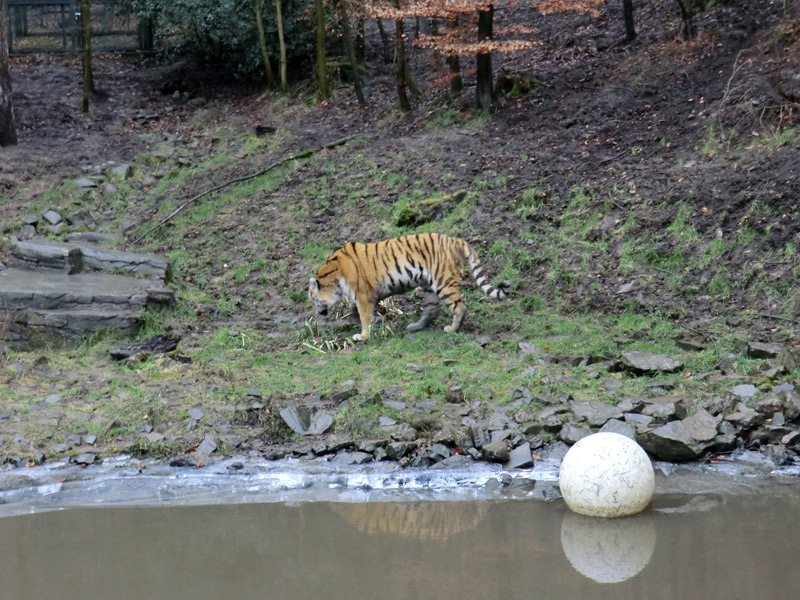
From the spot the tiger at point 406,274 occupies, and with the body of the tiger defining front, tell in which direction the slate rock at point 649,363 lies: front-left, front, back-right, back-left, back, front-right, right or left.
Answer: back-left

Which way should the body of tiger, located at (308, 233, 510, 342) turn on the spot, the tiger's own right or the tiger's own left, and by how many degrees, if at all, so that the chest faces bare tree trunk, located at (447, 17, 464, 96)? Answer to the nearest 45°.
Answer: approximately 90° to the tiger's own right

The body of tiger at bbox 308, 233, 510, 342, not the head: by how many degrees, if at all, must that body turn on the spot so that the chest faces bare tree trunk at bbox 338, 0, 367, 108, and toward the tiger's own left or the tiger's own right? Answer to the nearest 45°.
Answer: approximately 90° to the tiger's own right

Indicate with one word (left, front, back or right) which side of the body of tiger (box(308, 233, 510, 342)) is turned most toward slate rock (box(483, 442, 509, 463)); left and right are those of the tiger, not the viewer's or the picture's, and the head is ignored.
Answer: left

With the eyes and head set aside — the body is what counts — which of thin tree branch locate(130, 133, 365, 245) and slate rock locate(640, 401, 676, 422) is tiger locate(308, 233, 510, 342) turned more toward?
the thin tree branch

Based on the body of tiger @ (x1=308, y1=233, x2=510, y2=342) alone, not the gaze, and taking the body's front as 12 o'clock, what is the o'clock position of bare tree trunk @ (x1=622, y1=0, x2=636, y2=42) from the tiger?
The bare tree trunk is roughly at 4 o'clock from the tiger.

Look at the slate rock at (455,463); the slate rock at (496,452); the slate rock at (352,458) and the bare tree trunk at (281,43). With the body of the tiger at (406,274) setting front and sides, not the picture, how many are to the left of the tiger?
3

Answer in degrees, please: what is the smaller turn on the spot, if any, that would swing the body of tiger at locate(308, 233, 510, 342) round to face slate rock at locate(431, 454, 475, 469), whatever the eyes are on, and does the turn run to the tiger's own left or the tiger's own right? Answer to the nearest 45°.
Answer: approximately 90° to the tiger's own left

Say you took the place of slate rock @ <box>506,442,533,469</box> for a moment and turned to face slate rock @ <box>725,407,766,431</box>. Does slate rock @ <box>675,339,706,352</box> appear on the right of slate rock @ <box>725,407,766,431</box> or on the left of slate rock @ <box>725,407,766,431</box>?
left

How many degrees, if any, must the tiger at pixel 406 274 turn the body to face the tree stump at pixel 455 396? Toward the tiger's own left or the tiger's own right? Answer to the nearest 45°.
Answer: approximately 90° to the tiger's own left

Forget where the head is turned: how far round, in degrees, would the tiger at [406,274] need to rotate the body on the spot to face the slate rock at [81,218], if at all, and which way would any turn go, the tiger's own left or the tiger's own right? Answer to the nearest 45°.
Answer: approximately 45° to the tiger's own right

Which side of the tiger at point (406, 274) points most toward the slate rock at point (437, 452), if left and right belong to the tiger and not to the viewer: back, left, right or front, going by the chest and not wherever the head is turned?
left

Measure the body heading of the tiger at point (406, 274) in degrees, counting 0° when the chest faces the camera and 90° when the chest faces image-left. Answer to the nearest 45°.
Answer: approximately 90°

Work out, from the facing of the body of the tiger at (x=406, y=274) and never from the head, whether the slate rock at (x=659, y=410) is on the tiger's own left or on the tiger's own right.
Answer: on the tiger's own left
